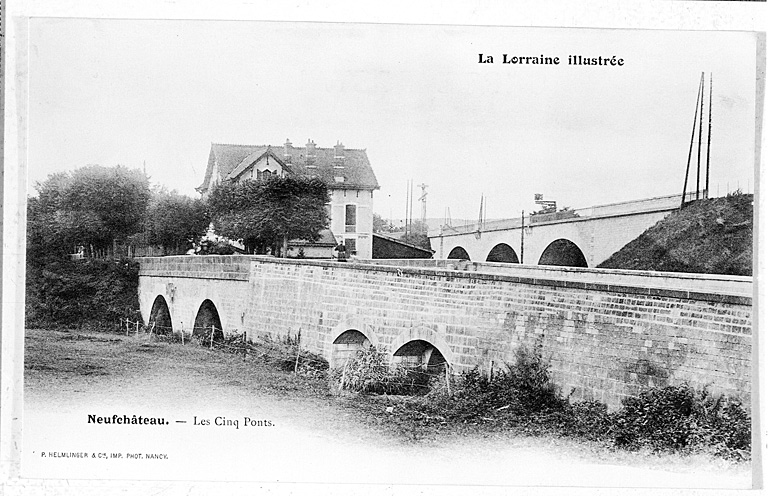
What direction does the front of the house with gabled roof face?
toward the camera

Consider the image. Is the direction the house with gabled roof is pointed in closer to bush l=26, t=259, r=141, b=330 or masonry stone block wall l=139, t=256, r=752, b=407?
the masonry stone block wall

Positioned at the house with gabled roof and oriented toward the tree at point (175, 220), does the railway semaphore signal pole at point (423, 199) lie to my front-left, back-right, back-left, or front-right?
back-right

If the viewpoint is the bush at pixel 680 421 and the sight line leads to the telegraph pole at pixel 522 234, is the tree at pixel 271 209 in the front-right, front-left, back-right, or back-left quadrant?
front-left

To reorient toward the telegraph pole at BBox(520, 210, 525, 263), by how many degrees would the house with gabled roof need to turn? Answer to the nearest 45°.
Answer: approximately 90° to its left

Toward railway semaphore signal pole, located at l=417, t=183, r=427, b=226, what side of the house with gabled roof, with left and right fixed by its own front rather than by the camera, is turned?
left

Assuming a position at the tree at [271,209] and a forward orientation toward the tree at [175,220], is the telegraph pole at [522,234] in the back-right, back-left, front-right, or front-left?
back-right
